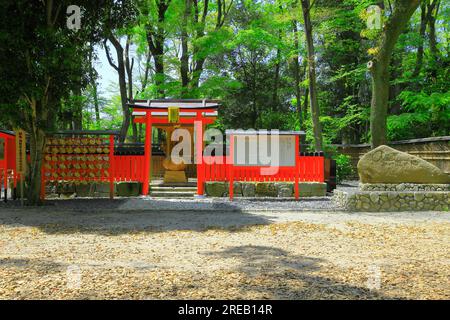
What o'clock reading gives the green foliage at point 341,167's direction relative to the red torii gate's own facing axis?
The green foliage is roughly at 8 o'clock from the red torii gate.

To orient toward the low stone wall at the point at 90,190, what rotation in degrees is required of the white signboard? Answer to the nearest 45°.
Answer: approximately 90° to its right

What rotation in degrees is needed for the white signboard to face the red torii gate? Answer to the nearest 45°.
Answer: approximately 90° to its right

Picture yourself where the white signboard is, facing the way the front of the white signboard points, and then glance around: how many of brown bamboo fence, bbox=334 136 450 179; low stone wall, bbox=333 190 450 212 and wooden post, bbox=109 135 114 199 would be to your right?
1

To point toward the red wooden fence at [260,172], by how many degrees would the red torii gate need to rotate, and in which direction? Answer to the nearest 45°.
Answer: approximately 90° to its left

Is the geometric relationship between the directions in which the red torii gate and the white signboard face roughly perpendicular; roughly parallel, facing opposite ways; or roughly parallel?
roughly parallel

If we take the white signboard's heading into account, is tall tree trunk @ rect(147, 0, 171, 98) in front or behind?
behind

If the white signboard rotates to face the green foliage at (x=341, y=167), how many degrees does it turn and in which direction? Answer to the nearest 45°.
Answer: approximately 135° to its left

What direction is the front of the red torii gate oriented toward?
toward the camera

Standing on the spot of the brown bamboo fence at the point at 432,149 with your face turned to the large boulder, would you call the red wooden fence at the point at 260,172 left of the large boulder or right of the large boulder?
right

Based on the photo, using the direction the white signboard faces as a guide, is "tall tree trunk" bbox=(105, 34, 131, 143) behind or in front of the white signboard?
behind

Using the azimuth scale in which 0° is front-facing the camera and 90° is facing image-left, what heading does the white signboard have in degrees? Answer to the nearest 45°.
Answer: approximately 0°

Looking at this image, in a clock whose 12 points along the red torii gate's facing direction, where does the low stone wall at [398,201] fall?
The low stone wall is roughly at 10 o'clock from the red torii gate.

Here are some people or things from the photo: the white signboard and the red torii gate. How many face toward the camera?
2

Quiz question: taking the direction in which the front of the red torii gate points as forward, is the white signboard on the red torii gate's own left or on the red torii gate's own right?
on the red torii gate's own left
